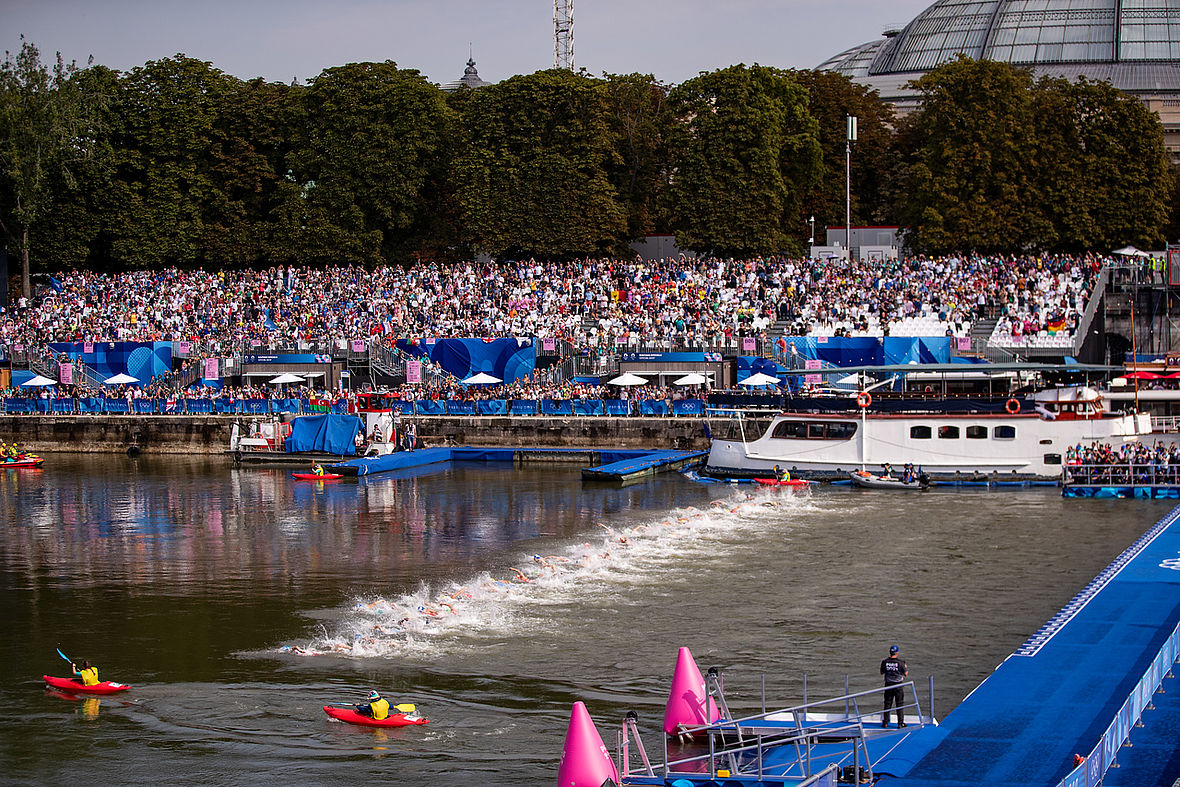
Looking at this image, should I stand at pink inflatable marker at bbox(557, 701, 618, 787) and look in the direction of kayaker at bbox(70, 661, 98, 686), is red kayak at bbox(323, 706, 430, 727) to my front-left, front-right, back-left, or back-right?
front-right

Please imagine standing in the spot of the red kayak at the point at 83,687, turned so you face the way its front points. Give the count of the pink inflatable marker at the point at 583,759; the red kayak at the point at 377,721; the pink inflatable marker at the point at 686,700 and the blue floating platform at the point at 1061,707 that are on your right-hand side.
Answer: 0

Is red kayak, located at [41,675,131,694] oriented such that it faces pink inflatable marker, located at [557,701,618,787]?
no

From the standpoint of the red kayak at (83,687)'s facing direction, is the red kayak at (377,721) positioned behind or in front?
behind

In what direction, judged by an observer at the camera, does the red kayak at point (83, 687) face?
facing to the left of the viewer

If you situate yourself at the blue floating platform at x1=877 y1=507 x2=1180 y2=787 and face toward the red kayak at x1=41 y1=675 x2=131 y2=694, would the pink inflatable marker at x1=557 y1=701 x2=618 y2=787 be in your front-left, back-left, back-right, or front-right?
front-left

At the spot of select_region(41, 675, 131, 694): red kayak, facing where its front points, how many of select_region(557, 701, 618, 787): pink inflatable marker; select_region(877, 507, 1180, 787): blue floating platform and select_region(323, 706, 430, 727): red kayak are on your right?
0

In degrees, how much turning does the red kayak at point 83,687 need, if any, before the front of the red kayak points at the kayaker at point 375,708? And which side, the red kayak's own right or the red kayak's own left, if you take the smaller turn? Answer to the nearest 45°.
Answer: approximately 135° to the red kayak's own left

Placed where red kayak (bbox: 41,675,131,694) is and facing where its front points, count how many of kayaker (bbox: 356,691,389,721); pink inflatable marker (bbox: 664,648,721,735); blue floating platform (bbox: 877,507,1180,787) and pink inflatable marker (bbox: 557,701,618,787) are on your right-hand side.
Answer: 0
